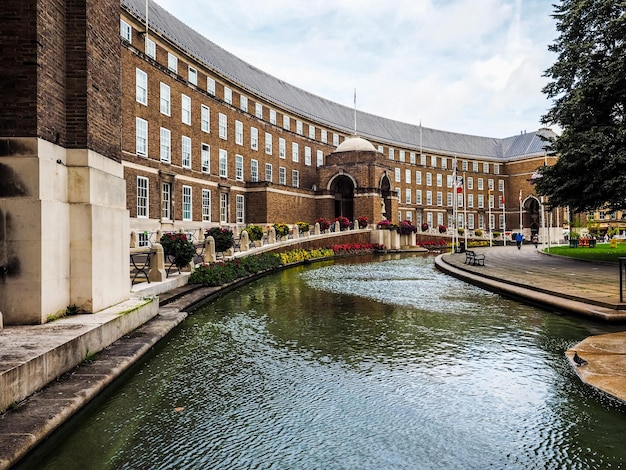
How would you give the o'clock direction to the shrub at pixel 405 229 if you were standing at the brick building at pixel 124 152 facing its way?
The shrub is roughly at 9 o'clock from the brick building.

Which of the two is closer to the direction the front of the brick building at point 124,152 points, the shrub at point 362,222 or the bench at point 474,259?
the bench

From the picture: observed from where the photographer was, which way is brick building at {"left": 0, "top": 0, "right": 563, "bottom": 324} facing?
facing the viewer and to the right of the viewer

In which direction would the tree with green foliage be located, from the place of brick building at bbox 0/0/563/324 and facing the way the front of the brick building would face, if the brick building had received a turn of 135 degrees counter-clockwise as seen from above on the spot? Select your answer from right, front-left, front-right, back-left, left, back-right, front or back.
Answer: right

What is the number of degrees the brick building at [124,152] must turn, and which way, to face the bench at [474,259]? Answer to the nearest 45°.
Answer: approximately 45° to its left

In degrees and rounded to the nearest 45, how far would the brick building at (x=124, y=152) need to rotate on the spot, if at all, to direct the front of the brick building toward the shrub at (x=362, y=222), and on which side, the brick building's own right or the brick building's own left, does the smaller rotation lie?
approximately 90° to the brick building's own left
